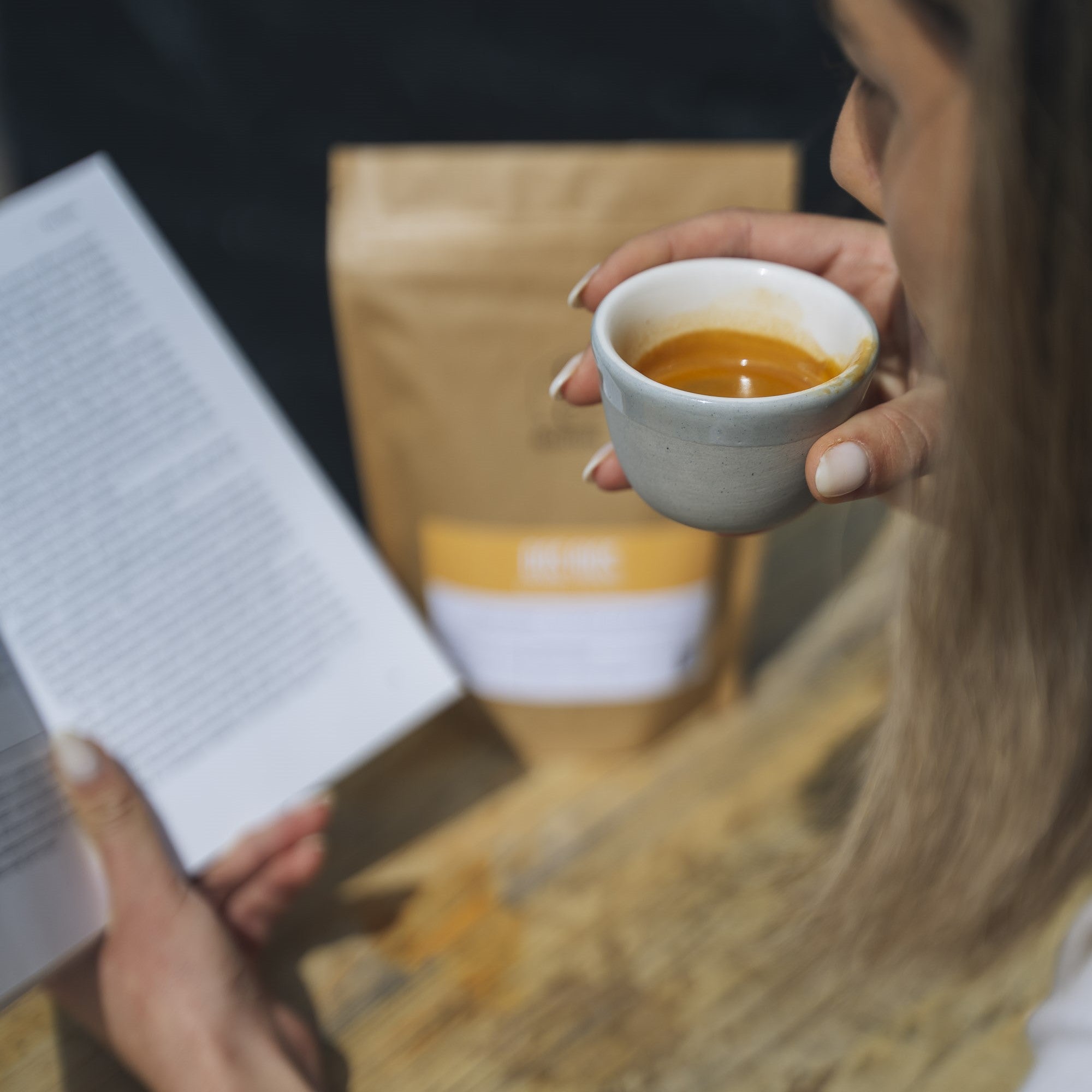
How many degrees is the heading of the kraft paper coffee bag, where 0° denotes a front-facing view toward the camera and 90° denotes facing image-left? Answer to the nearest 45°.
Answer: approximately 0°
